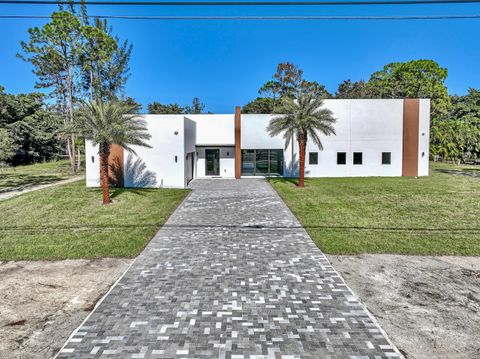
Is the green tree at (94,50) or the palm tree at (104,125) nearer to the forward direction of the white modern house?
the palm tree

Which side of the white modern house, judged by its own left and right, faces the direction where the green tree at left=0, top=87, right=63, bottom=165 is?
right

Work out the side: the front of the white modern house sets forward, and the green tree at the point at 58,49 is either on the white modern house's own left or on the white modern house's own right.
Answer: on the white modern house's own right

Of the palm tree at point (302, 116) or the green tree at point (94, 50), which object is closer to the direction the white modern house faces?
the palm tree

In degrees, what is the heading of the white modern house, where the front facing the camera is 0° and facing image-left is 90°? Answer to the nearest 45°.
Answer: approximately 0°

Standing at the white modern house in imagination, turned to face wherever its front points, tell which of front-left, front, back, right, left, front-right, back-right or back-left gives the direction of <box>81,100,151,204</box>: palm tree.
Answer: front-right

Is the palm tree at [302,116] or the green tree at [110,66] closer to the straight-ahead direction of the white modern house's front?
the palm tree

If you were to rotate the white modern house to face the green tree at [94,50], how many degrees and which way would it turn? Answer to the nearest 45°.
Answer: approximately 90° to its right

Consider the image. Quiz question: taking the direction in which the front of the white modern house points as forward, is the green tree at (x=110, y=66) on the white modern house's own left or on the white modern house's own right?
on the white modern house's own right

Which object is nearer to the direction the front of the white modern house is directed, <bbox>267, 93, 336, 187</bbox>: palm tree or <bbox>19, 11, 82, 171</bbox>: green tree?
the palm tree
